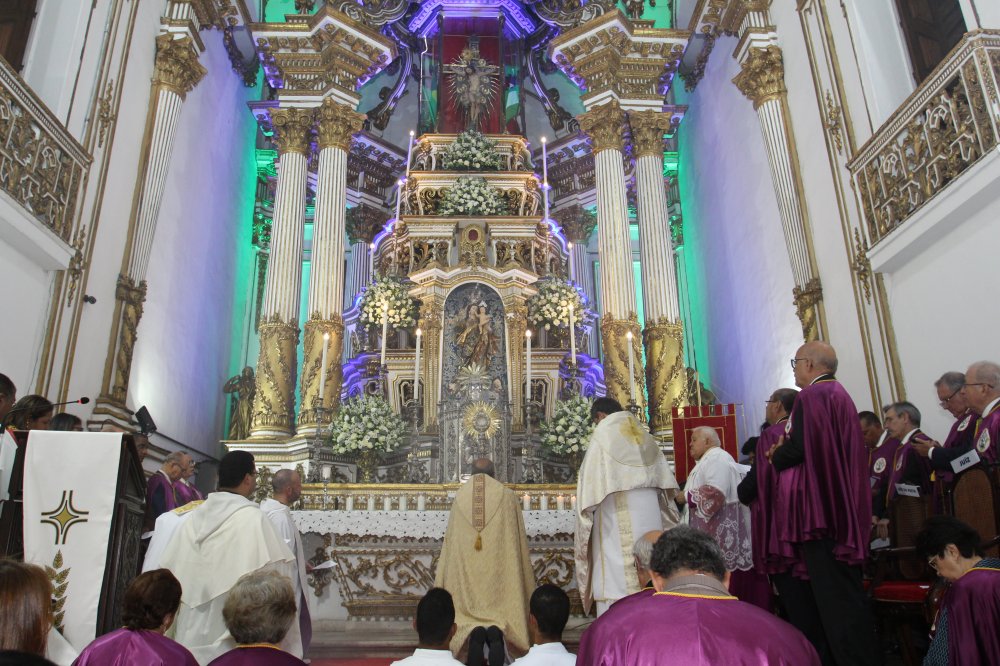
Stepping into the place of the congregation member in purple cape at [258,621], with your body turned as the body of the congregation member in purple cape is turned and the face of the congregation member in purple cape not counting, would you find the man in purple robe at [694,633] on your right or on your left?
on your right

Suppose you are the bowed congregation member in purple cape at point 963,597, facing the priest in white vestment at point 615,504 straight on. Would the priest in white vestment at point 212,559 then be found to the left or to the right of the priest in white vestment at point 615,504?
left

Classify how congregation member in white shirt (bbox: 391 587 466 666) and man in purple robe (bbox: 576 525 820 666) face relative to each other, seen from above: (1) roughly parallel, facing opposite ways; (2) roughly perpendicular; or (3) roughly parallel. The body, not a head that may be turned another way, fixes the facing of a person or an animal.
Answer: roughly parallel

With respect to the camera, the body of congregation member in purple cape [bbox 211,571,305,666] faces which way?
away from the camera

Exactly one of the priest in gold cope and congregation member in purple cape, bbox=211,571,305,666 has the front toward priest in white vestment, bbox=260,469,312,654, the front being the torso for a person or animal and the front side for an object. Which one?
the congregation member in purple cape

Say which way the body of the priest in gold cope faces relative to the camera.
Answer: away from the camera

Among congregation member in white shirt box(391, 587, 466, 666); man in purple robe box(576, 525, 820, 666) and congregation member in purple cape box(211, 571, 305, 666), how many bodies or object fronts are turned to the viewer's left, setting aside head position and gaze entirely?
0

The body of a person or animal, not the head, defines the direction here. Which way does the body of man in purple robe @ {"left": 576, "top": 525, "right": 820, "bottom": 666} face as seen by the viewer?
away from the camera

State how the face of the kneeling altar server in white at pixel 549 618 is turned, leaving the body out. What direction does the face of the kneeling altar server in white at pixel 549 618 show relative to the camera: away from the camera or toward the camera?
away from the camera

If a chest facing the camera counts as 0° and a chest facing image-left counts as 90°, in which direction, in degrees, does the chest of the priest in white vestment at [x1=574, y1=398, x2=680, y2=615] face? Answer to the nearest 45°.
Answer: approximately 135°

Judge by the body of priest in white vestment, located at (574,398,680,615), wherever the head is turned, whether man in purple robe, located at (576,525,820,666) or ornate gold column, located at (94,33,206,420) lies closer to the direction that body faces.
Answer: the ornate gold column

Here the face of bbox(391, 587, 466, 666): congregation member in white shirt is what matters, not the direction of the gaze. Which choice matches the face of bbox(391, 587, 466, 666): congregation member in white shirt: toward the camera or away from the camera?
away from the camera

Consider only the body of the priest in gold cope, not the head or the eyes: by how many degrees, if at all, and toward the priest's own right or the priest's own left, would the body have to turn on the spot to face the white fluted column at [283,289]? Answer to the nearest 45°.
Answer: approximately 45° to the priest's own left

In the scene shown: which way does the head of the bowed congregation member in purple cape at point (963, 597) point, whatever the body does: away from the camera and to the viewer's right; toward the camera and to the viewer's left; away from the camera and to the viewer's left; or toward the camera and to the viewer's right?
toward the camera and to the viewer's left

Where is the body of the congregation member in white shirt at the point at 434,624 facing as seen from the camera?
away from the camera

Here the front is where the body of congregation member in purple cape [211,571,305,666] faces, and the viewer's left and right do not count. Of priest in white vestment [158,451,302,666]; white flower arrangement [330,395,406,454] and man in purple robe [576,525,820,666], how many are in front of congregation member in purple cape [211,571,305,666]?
2

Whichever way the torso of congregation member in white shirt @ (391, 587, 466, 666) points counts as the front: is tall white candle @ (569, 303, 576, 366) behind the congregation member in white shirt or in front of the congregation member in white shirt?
in front
